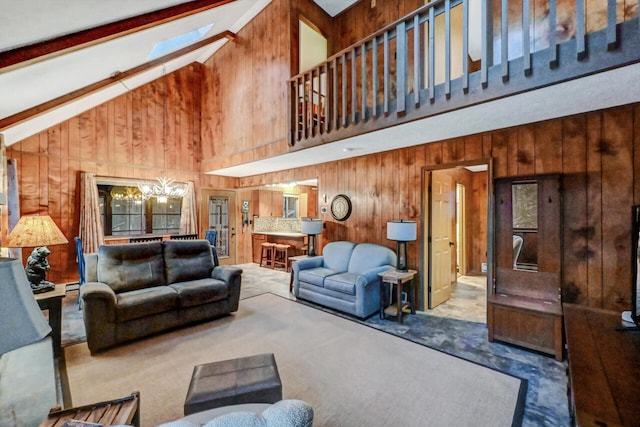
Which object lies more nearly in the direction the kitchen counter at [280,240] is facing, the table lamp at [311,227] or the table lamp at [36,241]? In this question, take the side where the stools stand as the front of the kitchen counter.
the table lamp at [36,241]

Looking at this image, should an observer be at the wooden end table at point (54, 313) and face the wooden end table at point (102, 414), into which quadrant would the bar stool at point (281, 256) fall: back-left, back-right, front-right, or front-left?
back-left

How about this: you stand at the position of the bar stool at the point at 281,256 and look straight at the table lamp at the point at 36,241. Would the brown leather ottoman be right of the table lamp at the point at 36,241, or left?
left

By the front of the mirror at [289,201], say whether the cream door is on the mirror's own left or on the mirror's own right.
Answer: on the mirror's own left

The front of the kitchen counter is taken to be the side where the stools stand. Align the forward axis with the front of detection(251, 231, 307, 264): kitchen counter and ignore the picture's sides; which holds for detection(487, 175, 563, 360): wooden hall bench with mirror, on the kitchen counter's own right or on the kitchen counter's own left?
on the kitchen counter's own left

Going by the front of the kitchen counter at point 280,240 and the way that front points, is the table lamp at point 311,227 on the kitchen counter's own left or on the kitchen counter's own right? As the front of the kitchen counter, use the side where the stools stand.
on the kitchen counter's own left

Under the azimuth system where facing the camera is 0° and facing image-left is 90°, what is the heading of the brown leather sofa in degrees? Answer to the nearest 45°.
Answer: approximately 315°

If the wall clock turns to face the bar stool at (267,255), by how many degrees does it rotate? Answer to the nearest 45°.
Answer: approximately 90° to its right
